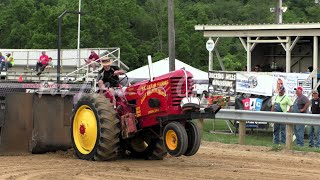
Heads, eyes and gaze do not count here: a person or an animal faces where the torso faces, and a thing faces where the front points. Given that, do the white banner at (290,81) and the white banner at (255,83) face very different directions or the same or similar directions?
same or similar directions

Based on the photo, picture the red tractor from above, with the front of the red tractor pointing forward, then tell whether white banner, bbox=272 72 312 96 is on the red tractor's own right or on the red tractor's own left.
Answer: on the red tractor's own left

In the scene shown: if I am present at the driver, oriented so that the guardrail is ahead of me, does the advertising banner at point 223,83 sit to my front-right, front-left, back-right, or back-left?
front-left

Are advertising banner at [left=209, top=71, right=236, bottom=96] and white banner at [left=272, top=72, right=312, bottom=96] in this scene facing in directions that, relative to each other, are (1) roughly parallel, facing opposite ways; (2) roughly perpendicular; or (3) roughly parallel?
roughly parallel

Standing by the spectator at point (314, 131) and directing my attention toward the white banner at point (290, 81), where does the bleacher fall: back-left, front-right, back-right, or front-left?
front-left

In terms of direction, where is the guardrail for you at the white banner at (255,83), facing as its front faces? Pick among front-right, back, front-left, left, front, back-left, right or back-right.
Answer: front

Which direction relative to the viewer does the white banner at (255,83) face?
toward the camera

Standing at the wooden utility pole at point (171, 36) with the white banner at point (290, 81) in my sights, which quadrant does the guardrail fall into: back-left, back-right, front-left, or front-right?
front-right

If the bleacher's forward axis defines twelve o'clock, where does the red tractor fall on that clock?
The red tractor is roughly at 12 o'clock from the bleacher.

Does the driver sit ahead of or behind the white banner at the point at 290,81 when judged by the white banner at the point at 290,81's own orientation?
ahead

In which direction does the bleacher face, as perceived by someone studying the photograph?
facing the viewer

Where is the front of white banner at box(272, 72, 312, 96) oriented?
toward the camera

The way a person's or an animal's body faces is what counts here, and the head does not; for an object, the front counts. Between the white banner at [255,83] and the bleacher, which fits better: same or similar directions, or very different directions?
same or similar directions

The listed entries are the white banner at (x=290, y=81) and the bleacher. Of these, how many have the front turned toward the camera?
2

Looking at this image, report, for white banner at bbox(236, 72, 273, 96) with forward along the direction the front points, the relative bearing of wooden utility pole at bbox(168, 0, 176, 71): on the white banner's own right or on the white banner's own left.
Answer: on the white banner's own right
